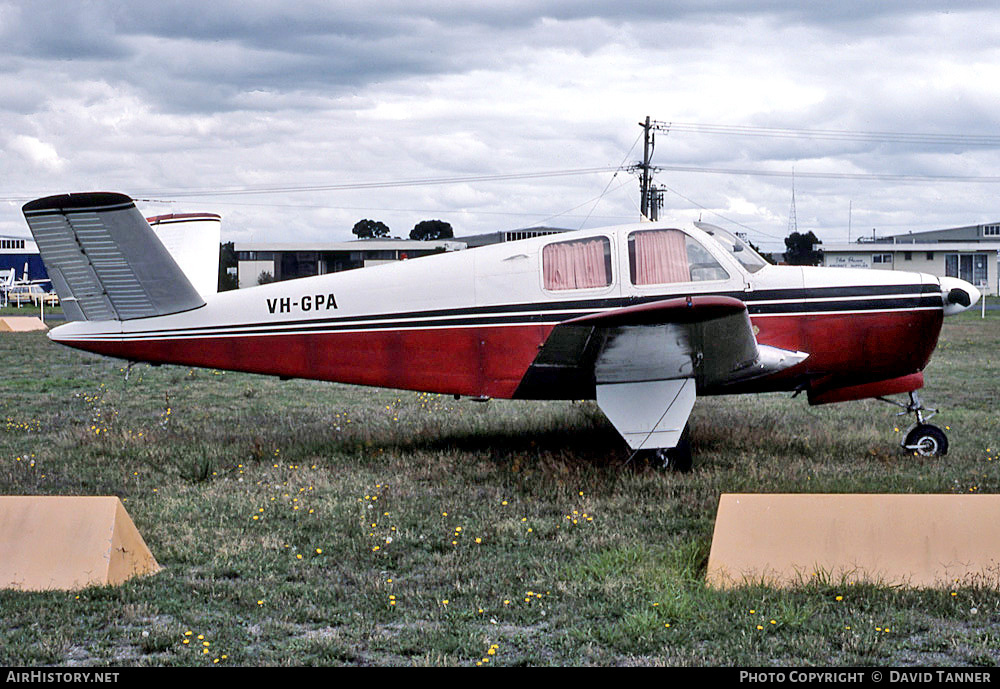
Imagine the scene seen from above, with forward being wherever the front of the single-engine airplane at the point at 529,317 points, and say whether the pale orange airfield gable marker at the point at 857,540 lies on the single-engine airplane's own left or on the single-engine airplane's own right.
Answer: on the single-engine airplane's own right

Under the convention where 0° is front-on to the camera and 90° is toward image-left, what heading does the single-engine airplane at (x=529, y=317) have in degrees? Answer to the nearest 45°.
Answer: approximately 270°

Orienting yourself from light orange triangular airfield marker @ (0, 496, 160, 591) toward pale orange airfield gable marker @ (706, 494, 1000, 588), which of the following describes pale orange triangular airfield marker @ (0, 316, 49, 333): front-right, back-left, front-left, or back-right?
back-left

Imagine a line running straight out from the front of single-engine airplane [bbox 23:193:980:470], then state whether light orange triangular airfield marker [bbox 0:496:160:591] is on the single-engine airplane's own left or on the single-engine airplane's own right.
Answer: on the single-engine airplane's own right

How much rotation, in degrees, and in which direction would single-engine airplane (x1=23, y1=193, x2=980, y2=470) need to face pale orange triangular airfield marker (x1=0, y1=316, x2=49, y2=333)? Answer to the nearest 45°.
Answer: approximately 135° to its left
